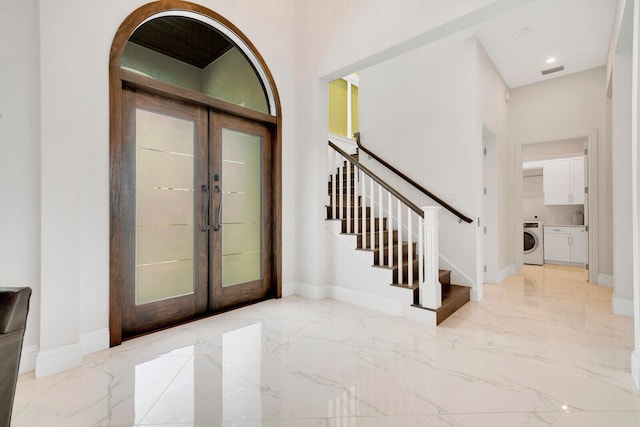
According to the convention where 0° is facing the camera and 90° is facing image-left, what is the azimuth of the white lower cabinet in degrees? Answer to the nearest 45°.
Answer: approximately 0°

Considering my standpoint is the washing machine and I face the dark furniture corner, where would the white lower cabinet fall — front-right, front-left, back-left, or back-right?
back-left

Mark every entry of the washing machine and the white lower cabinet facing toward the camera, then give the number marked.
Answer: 2

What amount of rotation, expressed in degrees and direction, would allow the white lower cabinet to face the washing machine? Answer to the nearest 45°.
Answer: approximately 45° to its right

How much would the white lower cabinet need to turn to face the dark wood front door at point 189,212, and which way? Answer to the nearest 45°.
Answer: approximately 45° to its right

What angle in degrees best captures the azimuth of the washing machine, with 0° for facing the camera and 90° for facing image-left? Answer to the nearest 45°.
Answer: approximately 0°
